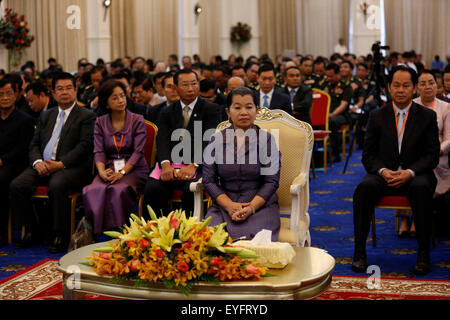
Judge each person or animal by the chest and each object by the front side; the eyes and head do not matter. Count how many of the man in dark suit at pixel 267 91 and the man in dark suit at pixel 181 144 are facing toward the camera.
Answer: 2

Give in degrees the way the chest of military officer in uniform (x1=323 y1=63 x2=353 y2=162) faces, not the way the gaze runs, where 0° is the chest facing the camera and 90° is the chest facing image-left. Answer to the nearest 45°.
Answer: approximately 45°

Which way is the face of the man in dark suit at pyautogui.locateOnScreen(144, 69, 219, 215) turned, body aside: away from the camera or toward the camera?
toward the camera

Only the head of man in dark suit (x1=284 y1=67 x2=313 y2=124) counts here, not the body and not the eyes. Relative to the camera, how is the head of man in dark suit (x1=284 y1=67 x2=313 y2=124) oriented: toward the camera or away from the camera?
toward the camera

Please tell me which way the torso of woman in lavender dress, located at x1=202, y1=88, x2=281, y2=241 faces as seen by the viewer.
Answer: toward the camera

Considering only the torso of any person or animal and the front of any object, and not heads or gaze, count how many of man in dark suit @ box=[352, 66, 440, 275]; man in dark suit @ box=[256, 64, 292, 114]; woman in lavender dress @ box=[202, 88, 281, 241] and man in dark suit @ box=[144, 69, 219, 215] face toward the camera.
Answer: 4

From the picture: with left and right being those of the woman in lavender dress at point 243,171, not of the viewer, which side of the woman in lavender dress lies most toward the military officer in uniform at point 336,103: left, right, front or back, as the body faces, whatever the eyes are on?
back

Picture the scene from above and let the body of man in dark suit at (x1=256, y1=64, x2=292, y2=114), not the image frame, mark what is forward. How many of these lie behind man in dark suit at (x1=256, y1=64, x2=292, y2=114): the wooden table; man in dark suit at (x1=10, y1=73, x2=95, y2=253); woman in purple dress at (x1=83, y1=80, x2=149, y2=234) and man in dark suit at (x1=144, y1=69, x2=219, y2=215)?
0

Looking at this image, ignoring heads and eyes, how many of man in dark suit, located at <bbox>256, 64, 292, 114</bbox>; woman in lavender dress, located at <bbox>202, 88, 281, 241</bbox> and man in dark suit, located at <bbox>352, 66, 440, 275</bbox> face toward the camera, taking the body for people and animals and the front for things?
3

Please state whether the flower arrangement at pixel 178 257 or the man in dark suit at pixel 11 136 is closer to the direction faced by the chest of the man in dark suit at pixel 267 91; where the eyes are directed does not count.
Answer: the flower arrangement

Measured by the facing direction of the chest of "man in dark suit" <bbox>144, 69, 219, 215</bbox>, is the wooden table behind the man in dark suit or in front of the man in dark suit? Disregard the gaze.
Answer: in front

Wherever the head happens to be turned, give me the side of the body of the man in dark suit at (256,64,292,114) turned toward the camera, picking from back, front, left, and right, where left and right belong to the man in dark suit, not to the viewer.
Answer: front

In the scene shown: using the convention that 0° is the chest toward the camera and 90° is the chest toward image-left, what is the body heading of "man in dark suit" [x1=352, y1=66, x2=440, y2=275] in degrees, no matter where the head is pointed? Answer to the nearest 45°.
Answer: approximately 0°

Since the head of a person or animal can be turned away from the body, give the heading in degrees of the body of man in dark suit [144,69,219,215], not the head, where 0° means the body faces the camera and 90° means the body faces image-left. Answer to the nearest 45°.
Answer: approximately 0°

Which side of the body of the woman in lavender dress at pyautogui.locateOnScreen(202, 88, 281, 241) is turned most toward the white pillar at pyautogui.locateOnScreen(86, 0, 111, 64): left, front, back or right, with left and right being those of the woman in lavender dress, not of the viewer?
back
